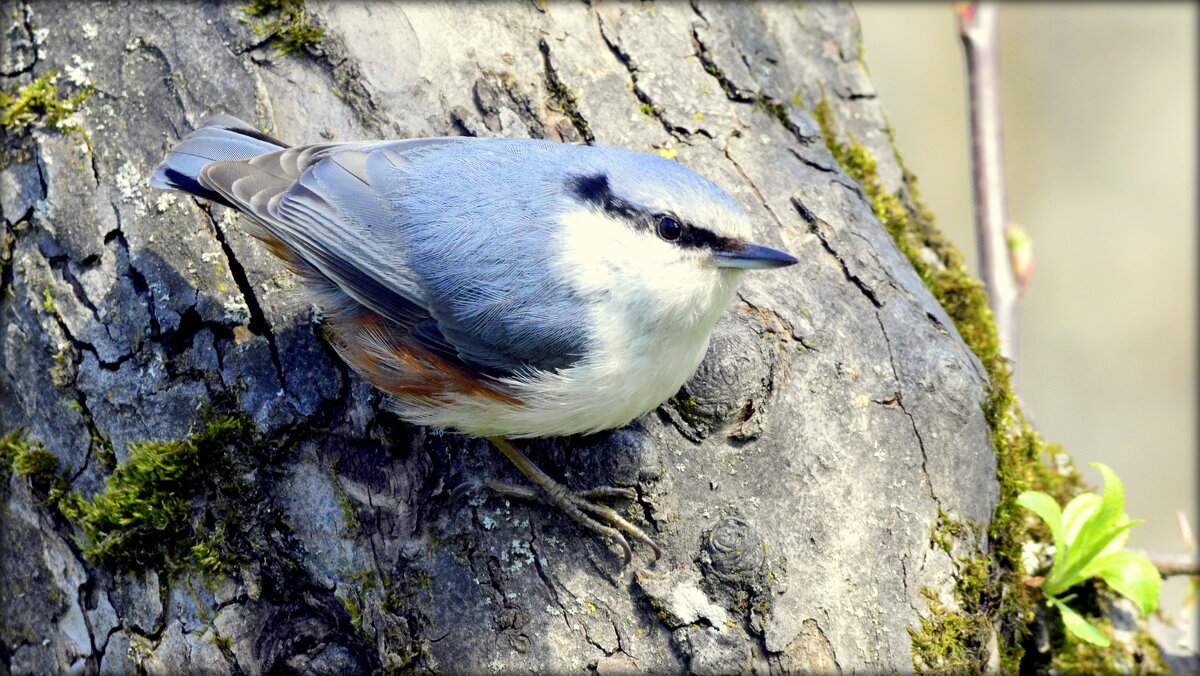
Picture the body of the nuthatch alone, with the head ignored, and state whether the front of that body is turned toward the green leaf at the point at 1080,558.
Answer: yes

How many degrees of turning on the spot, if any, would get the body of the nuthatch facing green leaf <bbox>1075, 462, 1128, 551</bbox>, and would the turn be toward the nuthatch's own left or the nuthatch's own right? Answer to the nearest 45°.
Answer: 0° — it already faces it

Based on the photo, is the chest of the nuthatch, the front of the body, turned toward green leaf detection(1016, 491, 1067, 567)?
yes

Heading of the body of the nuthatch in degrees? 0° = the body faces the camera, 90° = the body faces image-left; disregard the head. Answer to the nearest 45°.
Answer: approximately 270°

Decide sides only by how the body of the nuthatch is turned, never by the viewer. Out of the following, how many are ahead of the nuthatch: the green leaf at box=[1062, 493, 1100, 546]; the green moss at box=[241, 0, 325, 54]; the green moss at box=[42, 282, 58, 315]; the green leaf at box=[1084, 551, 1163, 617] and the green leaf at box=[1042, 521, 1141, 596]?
3

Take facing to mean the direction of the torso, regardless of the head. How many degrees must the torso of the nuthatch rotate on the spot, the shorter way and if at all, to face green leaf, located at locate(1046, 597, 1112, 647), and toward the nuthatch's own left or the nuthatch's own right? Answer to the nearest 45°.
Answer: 0° — it already faces it

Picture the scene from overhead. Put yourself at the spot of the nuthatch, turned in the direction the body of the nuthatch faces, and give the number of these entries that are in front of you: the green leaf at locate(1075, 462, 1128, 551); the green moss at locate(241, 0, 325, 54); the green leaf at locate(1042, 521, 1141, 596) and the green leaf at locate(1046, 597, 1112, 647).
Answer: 3

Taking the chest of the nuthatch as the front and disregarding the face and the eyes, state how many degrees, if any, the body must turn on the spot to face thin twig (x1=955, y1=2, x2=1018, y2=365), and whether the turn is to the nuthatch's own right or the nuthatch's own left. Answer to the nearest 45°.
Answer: approximately 45° to the nuthatch's own left
